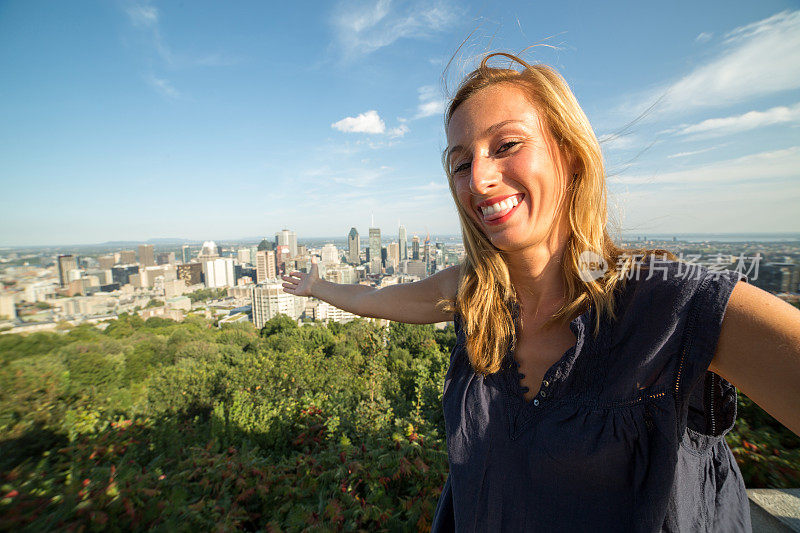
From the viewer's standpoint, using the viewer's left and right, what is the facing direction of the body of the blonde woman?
facing the viewer and to the left of the viewer

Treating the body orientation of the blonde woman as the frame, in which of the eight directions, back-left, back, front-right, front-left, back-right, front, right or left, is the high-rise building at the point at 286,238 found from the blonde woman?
right

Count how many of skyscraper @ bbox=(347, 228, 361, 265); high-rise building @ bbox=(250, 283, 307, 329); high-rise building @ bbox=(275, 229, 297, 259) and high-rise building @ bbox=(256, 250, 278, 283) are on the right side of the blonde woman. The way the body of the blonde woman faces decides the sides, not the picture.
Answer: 4

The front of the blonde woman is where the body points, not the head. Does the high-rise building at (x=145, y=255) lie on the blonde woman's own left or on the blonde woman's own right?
on the blonde woman's own right

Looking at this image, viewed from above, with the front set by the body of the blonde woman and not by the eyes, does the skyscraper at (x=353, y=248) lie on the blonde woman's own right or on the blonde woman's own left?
on the blonde woman's own right

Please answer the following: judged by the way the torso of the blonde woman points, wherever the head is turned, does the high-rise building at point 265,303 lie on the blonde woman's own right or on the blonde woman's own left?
on the blonde woman's own right

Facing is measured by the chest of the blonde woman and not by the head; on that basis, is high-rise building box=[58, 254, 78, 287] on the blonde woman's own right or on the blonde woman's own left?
on the blonde woman's own right

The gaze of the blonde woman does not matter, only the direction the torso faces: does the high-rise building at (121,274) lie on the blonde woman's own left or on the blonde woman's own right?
on the blonde woman's own right
